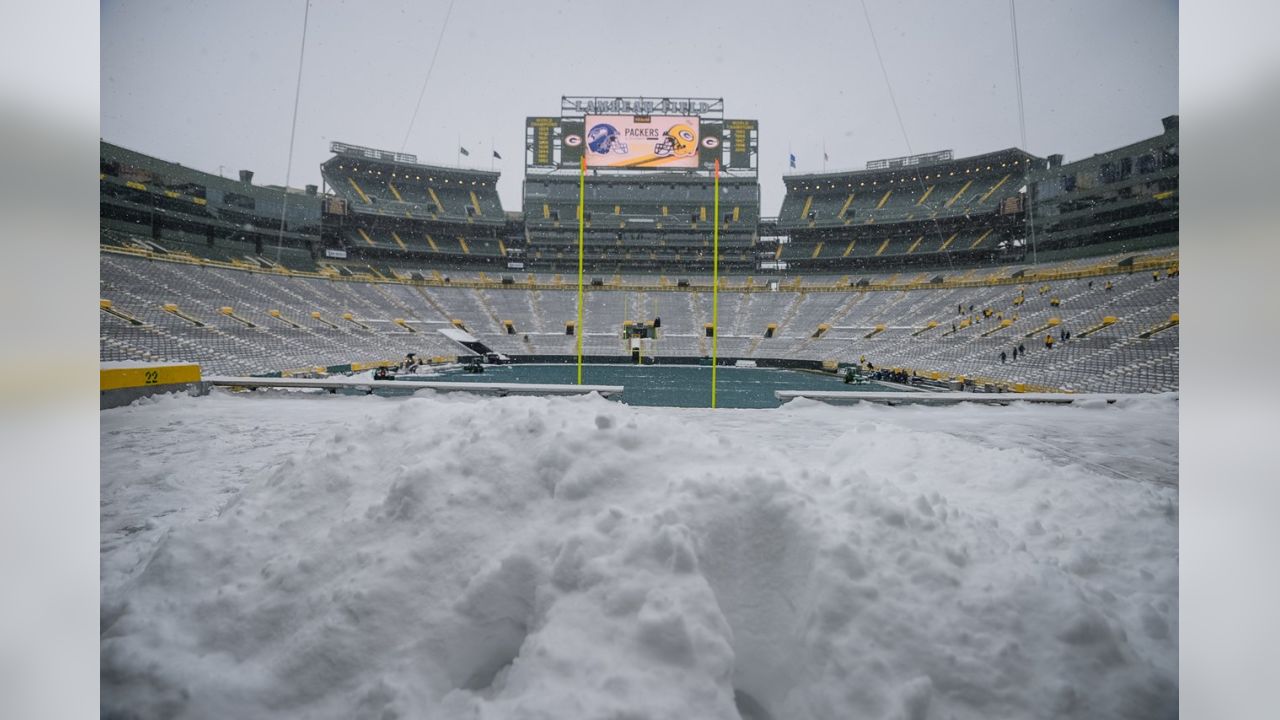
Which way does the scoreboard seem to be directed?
toward the camera
